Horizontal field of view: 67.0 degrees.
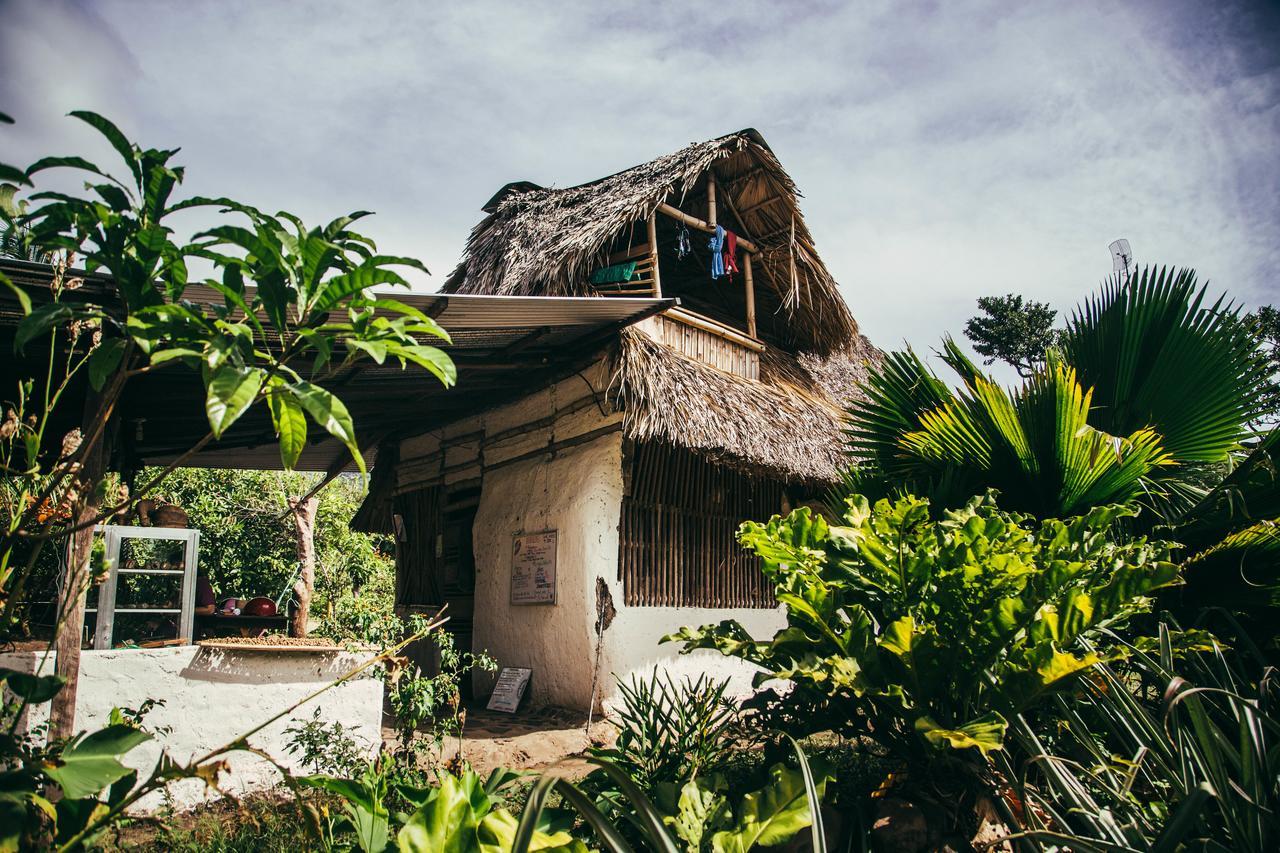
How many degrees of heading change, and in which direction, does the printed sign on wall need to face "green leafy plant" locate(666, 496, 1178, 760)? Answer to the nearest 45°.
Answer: approximately 45° to its left

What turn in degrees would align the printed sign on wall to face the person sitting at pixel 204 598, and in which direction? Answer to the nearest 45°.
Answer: approximately 45° to its right

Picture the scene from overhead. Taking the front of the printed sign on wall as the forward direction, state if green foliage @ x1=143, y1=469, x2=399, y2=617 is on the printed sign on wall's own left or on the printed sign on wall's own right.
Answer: on the printed sign on wall's own right

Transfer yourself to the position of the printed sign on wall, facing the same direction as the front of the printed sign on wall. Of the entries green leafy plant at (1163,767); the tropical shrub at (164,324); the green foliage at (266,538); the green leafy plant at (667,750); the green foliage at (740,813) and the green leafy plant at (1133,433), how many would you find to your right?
1

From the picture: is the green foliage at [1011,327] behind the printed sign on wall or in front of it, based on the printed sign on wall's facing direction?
behind

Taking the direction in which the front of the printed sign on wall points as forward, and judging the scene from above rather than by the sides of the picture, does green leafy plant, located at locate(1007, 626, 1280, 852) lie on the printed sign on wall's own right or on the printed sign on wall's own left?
on the printed sign on wall's own left

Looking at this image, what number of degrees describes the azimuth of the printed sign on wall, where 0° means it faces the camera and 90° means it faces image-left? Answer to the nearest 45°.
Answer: approximately 45°

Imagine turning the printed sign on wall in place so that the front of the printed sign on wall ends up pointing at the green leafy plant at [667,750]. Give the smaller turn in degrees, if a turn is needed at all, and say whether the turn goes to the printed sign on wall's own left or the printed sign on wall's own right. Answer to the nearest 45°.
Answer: approximately 45° to the printed sign on wall's own left

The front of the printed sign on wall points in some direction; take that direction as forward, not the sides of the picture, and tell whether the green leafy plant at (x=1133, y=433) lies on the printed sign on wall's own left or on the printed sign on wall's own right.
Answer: on the printed sign on wall's own left

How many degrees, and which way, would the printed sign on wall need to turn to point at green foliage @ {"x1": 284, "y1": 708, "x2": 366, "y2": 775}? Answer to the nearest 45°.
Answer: approximately 45° to its left

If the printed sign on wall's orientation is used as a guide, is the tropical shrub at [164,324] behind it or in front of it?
in front

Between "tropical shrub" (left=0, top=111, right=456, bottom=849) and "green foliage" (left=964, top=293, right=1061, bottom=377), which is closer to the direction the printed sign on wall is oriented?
the tropical shrub
